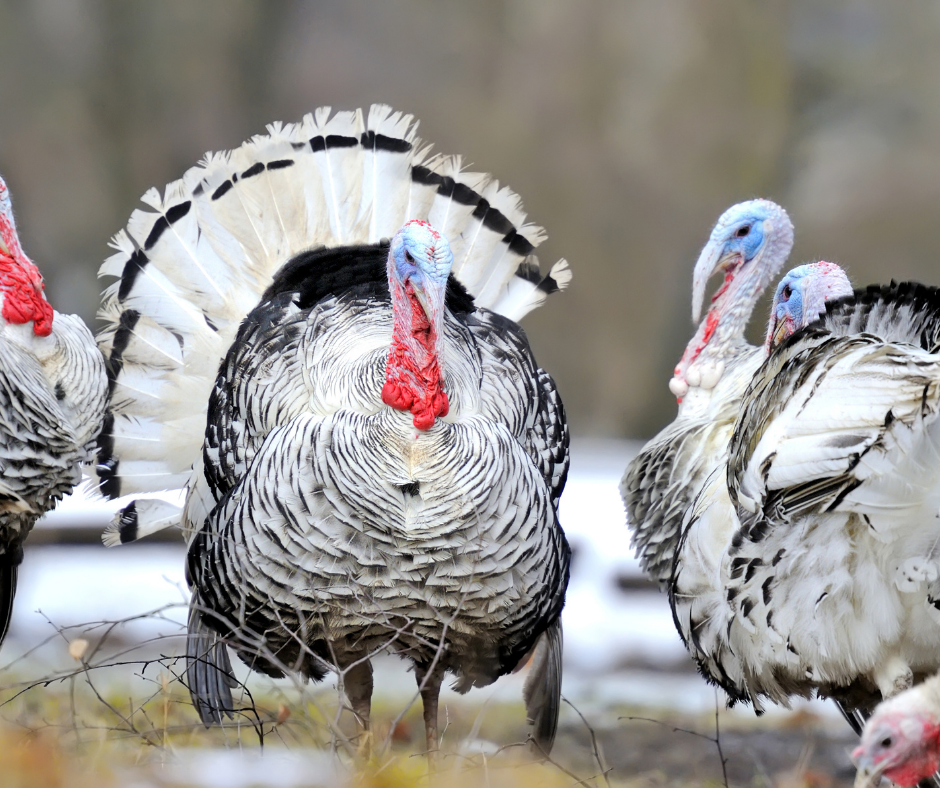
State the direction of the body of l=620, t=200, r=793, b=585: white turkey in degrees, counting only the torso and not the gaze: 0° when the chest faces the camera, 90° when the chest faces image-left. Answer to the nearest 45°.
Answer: approximately 90°

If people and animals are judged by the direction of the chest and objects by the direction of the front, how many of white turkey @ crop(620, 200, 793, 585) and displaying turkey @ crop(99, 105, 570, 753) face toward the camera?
1

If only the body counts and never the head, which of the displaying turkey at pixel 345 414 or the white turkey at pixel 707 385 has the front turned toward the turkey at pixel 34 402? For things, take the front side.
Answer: the white turkey

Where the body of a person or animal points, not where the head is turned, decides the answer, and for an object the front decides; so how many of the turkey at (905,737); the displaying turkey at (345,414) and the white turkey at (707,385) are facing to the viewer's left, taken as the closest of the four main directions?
2

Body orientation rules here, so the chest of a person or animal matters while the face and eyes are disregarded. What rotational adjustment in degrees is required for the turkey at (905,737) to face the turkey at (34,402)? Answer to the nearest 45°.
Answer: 0° — it already faces it

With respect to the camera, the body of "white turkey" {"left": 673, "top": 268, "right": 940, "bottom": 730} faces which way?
to the viewer's left

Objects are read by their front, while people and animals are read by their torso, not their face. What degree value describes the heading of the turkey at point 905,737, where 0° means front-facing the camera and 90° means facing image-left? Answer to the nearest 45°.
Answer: approximately 90°

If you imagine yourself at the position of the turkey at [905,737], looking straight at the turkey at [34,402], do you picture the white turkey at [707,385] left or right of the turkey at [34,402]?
right

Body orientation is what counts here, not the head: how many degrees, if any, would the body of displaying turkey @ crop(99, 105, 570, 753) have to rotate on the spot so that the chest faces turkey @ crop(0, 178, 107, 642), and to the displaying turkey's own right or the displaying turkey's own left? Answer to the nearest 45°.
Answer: approximately 135° to the displaying turkey's own right

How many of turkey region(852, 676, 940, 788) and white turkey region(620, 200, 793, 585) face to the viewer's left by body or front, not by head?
2

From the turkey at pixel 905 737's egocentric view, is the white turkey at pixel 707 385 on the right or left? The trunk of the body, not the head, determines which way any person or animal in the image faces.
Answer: on its right

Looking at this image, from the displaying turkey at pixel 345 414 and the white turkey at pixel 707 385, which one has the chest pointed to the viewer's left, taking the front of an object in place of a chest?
the white turkey

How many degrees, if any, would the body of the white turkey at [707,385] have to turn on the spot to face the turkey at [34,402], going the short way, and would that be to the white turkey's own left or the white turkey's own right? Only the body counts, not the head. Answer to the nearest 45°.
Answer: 0° — it already faces it

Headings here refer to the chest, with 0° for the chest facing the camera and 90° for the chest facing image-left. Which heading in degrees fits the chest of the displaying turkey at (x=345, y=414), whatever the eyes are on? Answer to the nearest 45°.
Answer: approximately 0°
